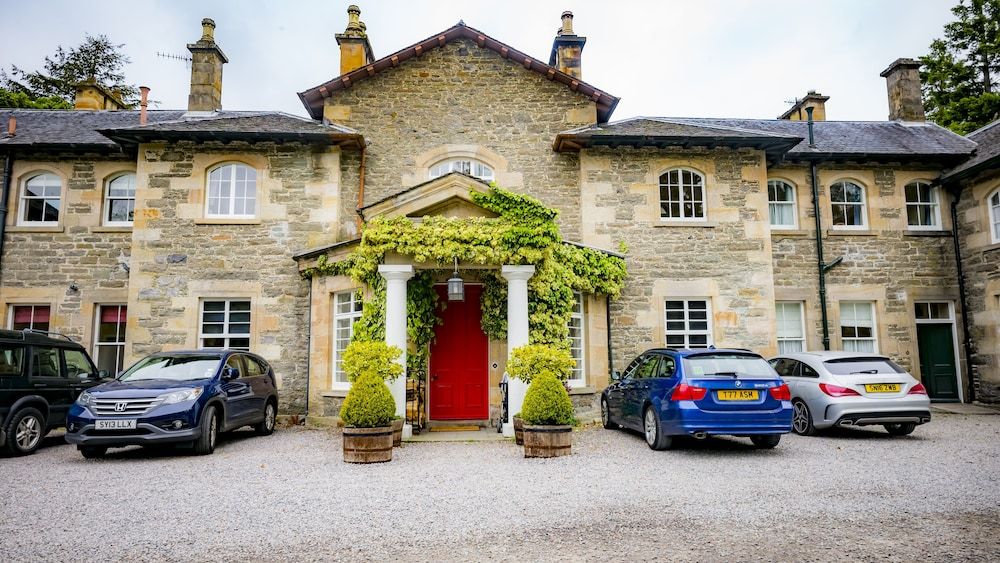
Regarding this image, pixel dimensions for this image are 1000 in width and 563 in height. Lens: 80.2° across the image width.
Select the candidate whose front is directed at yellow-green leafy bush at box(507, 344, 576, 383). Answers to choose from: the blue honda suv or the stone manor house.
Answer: the stone manor house

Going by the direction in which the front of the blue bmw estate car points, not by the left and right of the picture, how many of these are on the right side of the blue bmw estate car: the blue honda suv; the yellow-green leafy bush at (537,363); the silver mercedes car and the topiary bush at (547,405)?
1

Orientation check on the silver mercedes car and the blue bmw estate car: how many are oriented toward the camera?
0

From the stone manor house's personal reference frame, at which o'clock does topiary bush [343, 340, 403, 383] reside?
The topiary bush is roughly at 1 o'clock from the stone manor house.

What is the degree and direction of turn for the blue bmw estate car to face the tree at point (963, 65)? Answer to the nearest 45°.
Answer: approximately 90° to its right

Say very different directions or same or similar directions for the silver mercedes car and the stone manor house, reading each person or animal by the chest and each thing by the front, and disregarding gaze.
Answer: very different directions

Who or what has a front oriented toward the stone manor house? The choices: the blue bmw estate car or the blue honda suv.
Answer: the blue bmw estate car

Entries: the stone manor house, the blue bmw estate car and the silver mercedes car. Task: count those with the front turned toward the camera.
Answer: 1

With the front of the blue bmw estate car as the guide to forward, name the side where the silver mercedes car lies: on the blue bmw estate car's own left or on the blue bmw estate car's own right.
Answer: on the blue bmw estate car's own right

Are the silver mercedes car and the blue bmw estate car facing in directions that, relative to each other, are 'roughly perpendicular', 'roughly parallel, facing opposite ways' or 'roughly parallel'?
roughly parallel

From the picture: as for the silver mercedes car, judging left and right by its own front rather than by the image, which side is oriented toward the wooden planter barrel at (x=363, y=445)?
left

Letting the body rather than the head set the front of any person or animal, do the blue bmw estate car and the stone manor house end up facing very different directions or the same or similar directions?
very different directions

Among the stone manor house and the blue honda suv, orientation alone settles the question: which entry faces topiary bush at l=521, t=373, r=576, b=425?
the stone manor house

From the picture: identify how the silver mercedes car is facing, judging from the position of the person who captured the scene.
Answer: facing away from the viewer and to the left of the viewer

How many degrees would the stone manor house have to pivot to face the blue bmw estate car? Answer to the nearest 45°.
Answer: approximately 45° to its left

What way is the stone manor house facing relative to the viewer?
toward the camera

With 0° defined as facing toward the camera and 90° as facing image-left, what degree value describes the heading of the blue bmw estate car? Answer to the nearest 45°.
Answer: approximately 135°

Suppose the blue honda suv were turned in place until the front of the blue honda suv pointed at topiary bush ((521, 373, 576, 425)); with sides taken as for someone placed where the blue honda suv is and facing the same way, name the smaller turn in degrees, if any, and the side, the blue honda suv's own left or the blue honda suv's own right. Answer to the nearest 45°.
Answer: approximately 90° to the blue honda suv's own left

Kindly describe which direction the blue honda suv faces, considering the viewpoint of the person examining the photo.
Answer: facing the viewer and to the left of the viewer
